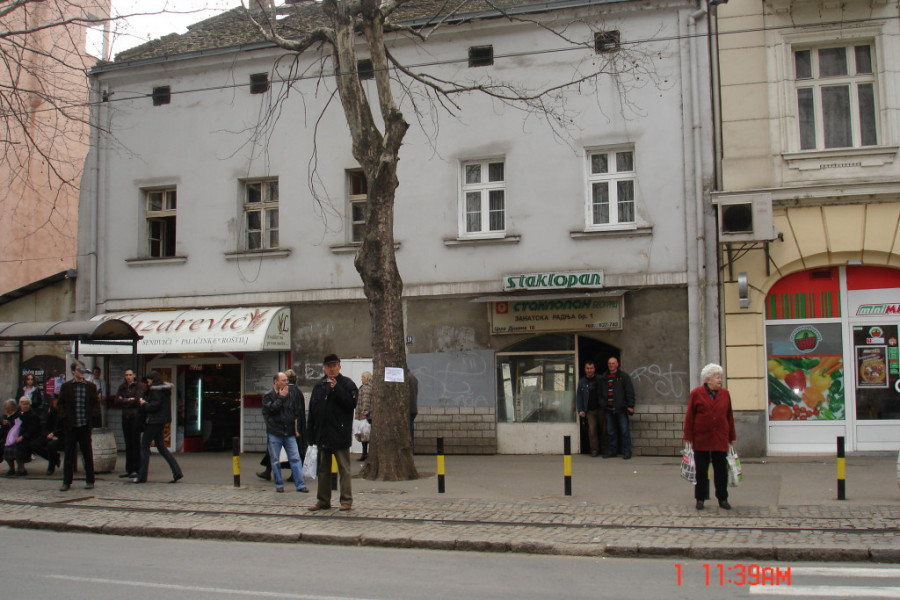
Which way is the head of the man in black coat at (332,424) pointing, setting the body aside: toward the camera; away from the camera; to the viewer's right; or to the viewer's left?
toward the camera

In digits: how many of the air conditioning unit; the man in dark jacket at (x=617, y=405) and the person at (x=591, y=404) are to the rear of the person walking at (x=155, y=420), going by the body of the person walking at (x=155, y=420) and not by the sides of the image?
3

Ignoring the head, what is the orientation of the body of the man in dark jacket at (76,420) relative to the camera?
toward the camera

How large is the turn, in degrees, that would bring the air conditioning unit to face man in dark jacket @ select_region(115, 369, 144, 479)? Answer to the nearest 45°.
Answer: approximately 90° to its right

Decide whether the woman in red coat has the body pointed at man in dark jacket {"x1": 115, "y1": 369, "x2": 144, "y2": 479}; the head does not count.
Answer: no

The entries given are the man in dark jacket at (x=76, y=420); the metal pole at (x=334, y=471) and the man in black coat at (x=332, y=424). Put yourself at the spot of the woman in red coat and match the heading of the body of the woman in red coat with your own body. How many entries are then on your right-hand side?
3

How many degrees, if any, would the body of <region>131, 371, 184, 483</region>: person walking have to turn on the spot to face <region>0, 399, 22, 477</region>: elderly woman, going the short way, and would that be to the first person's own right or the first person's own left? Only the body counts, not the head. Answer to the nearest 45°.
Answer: approximately 45° to the first person's own right

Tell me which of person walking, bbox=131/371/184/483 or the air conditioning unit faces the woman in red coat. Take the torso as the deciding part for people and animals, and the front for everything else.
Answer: the air conditioning unit

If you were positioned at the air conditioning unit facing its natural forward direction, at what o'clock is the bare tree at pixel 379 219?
The bare tree is roughly at 2 o'clock from the air conditioning unit.

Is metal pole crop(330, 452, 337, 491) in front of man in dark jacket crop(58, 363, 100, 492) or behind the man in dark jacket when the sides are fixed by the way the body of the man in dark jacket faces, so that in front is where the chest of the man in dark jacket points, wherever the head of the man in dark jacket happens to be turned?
in front

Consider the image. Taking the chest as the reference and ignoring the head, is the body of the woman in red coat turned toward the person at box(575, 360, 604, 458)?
no

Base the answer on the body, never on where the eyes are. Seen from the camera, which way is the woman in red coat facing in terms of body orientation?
toward the camera

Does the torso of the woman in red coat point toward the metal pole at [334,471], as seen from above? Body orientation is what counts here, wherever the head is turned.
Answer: no

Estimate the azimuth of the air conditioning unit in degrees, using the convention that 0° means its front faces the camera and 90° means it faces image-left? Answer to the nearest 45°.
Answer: approximately 0°
